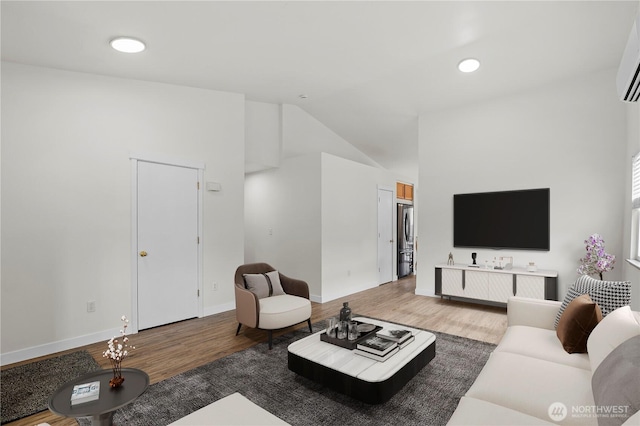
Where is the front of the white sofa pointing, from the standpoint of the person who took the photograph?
facing to the left of the viewer

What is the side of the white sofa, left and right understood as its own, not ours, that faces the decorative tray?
front

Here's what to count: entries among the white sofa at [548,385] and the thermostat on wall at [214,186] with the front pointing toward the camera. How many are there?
1

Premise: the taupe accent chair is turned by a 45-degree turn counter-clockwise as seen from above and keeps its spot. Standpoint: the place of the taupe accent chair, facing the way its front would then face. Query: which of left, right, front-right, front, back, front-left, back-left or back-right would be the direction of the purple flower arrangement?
front

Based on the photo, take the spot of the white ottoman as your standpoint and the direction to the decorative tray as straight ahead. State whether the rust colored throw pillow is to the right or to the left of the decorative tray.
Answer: right

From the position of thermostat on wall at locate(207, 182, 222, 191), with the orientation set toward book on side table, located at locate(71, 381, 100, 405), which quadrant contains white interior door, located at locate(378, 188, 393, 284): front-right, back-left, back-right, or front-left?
back-left

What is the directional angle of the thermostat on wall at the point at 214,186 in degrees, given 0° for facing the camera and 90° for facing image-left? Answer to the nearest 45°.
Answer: approximately 0°

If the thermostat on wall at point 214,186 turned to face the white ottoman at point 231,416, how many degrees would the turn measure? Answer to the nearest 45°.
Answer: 0° — it already faces it

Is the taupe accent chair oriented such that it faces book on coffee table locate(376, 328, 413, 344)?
yes

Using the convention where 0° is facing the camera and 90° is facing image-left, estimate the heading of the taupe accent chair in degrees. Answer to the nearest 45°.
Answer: approximately 315°

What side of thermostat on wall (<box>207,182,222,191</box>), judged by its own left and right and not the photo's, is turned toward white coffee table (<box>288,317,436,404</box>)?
front
